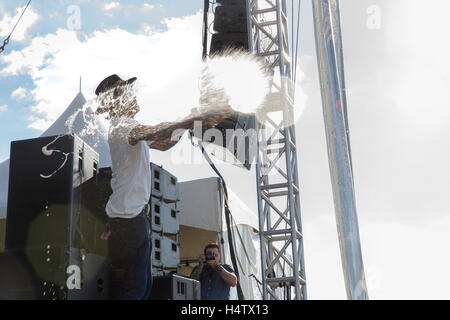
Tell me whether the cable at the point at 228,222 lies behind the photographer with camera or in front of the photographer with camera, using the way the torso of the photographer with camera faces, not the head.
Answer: behind

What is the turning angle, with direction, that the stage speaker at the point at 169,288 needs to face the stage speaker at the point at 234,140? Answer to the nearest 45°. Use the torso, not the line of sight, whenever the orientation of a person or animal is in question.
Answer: approximately 135° to its right

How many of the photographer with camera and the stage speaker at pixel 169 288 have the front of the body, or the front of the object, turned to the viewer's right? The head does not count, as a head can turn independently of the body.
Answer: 0

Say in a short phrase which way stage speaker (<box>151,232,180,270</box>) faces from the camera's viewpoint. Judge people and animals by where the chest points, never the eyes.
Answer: facing the viewer and to the left of the viewer

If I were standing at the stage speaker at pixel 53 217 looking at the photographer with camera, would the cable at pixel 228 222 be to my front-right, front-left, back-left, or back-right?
front-right

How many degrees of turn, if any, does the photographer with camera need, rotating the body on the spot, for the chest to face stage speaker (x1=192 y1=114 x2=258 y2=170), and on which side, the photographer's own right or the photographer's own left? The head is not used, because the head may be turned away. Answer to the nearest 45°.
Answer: approximately 180°

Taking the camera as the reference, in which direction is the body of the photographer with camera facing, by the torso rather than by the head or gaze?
toward the camera
